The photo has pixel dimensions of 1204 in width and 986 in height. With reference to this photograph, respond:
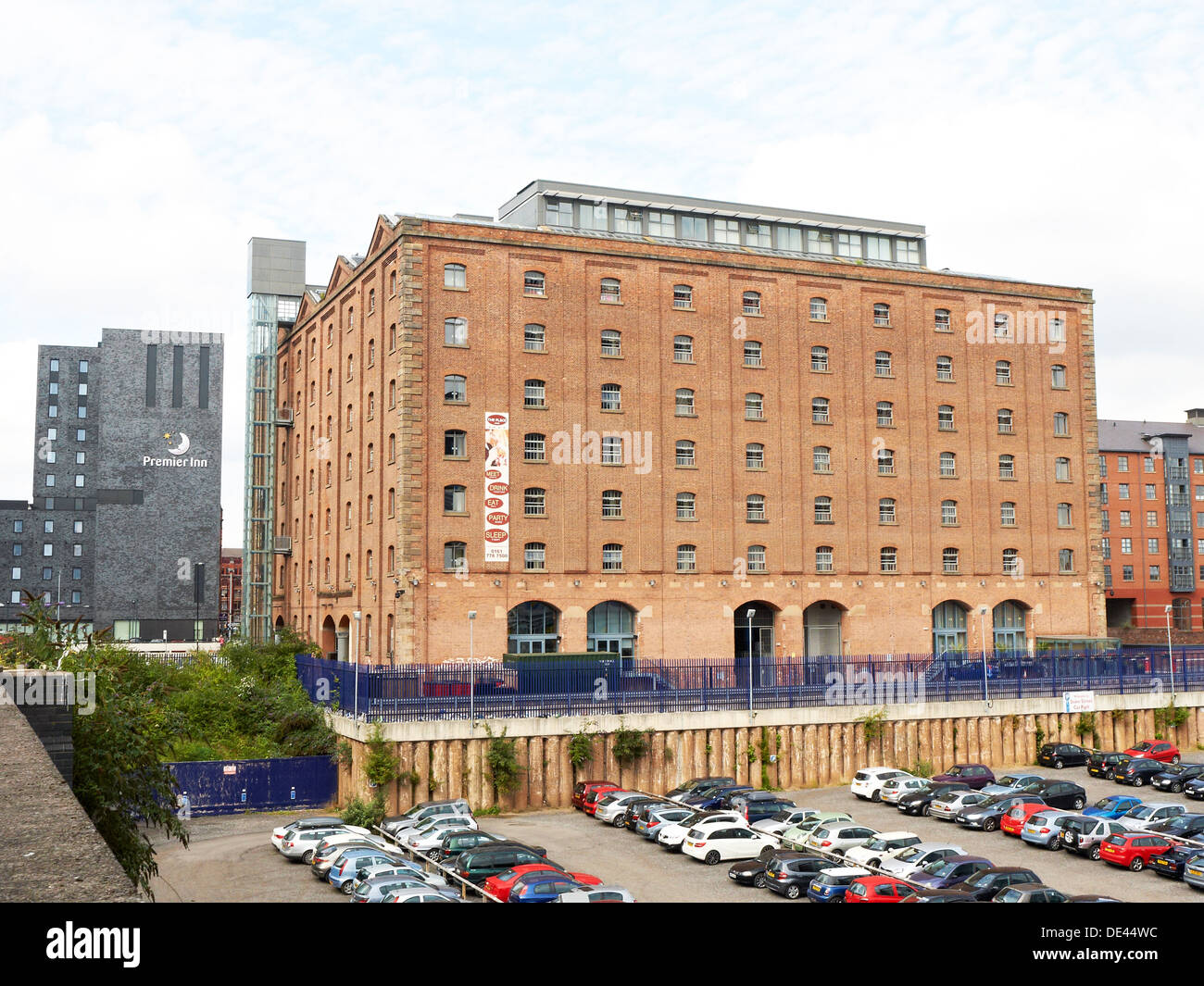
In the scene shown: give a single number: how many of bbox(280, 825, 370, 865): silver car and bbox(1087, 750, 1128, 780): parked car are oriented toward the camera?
0

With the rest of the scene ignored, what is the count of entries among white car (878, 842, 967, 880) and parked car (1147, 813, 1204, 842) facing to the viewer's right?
0

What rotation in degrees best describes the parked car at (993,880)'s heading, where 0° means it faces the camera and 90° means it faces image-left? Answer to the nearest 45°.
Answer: approximately 45°

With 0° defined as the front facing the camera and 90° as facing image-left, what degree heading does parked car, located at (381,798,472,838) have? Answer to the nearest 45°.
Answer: approximately 45°
